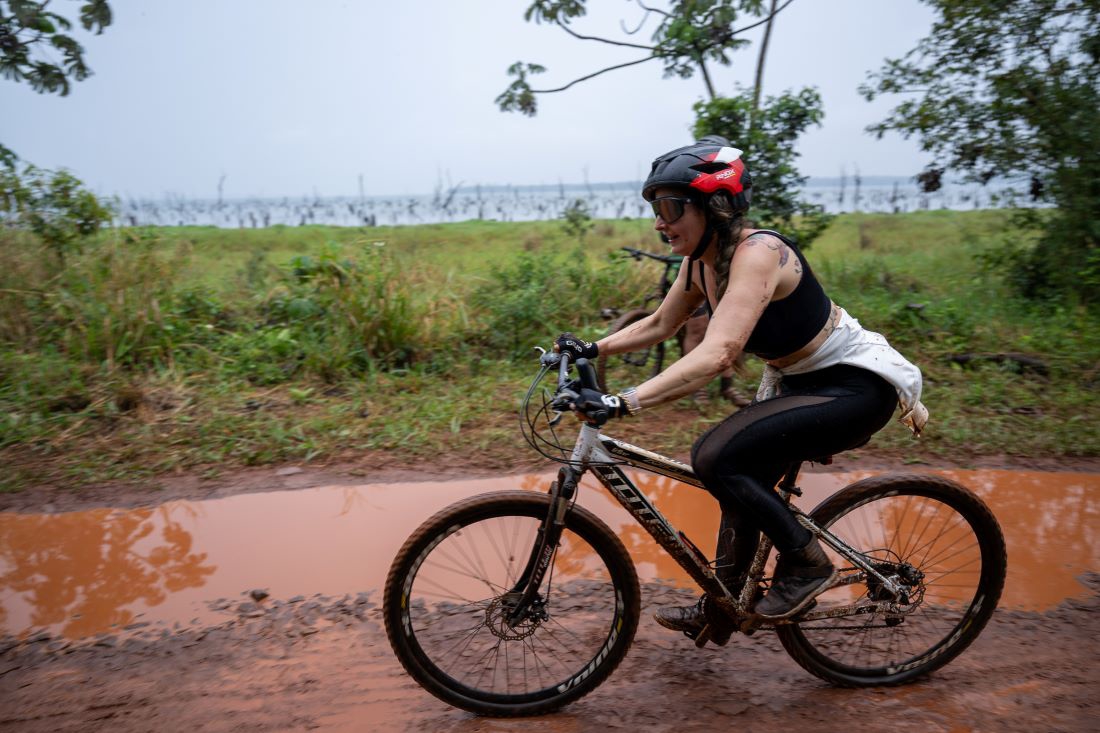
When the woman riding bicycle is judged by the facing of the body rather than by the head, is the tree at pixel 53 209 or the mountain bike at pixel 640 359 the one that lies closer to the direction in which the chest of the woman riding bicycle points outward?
the tree

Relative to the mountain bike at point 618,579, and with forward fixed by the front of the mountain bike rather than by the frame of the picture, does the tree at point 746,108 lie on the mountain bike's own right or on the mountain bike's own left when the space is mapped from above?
on the mountain bike's own right

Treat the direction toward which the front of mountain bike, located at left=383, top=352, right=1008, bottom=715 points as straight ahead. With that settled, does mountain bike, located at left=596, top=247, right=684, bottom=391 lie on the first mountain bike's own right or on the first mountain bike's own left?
on the first mountain bike's own right

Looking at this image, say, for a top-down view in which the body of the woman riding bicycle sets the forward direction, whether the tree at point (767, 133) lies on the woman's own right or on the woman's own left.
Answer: on the woman's own right

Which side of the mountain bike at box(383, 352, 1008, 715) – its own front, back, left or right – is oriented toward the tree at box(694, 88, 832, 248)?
right

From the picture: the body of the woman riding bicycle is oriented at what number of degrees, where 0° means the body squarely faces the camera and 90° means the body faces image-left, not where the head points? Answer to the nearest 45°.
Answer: approximately 90°

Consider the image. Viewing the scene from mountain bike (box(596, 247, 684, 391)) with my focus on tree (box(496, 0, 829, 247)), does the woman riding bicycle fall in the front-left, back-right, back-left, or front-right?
back-right

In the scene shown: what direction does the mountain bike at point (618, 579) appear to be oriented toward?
to the viewer's left

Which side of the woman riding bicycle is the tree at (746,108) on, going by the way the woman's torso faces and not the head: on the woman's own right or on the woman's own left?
on the woman's own right
